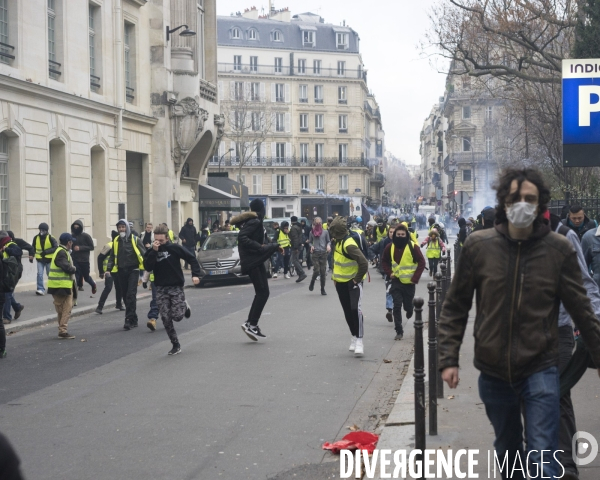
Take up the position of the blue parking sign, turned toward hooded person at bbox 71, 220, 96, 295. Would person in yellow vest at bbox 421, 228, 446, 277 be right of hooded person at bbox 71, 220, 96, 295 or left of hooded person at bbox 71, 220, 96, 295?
right

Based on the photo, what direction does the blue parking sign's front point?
toward the camera

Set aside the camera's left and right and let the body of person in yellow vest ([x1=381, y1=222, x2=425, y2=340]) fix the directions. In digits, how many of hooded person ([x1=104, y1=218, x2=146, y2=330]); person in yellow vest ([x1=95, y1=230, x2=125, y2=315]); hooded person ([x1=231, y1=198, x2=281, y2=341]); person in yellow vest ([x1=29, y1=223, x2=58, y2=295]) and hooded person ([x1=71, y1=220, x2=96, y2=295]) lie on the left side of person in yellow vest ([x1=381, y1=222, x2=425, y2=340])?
0

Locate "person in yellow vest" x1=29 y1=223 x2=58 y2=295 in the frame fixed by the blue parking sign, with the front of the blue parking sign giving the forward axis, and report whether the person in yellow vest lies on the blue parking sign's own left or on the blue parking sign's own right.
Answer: on the blue parking sign's own right

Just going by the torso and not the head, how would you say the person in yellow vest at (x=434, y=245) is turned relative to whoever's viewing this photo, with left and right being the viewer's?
facing the viewer

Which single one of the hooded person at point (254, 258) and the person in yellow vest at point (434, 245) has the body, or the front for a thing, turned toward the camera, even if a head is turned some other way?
the person in yellow vest

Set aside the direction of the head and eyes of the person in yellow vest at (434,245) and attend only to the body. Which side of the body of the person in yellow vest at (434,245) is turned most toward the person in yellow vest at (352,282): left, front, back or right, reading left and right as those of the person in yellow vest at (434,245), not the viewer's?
front

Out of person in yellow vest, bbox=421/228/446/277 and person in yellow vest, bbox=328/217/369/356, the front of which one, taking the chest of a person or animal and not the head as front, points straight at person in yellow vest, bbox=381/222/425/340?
person in yellow vest, bbox=421/228/446/277

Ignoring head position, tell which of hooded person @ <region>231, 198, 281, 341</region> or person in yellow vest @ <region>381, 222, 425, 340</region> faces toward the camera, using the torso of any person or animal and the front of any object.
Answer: the person in yellow vest

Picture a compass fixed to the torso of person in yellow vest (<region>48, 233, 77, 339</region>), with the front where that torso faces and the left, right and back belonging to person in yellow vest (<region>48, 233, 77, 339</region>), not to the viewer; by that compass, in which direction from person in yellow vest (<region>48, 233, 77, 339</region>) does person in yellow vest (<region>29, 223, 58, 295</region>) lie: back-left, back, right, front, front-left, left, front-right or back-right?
left

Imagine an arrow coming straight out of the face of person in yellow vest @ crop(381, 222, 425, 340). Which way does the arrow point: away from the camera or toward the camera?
toward the camera

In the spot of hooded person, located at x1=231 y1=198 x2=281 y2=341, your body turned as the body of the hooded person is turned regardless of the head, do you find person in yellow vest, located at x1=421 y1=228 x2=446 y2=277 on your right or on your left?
on your left

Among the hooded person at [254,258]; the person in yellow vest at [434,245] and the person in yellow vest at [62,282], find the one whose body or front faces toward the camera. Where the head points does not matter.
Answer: the person in yellow vest at [434,245]

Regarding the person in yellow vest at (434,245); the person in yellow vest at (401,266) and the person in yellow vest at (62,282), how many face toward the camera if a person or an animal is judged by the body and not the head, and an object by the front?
2
